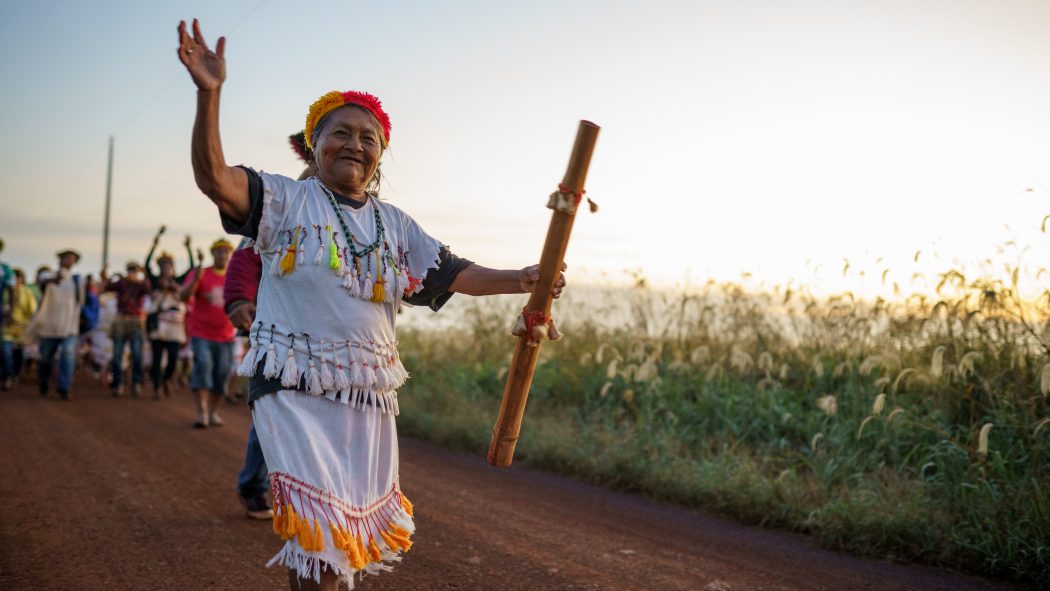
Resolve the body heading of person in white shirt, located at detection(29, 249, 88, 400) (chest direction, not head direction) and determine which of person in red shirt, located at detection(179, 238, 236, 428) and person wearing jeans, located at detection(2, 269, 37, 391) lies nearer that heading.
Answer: the person in red shirt

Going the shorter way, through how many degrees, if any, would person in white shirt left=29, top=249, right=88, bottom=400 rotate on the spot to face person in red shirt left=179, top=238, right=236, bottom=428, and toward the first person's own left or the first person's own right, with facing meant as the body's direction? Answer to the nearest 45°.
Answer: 0° — they already face them

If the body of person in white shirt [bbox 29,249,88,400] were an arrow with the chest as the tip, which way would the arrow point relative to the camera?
toward the camera

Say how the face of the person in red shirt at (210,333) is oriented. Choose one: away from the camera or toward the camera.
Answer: toward the camera

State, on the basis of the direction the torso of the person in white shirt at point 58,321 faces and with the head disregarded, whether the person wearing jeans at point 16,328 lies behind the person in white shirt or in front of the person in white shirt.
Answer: behind

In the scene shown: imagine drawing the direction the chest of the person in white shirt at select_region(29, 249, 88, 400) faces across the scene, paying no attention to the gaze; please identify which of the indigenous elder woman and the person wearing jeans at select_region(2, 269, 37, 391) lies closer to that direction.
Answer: the indigenous elder woman

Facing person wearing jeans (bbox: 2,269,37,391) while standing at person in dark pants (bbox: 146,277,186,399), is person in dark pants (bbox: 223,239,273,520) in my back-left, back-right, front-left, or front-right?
back-left

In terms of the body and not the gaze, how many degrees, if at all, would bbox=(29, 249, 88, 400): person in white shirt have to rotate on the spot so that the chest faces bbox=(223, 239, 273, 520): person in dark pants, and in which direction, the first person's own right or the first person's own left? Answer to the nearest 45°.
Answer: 0° — they already face them

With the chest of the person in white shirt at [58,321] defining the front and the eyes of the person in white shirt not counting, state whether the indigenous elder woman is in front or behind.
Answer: in front

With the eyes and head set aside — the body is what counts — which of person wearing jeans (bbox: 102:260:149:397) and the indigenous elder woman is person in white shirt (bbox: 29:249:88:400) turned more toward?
the indigenous elder woman

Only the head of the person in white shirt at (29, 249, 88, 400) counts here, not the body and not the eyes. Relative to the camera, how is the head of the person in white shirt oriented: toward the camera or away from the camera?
toward the camera
